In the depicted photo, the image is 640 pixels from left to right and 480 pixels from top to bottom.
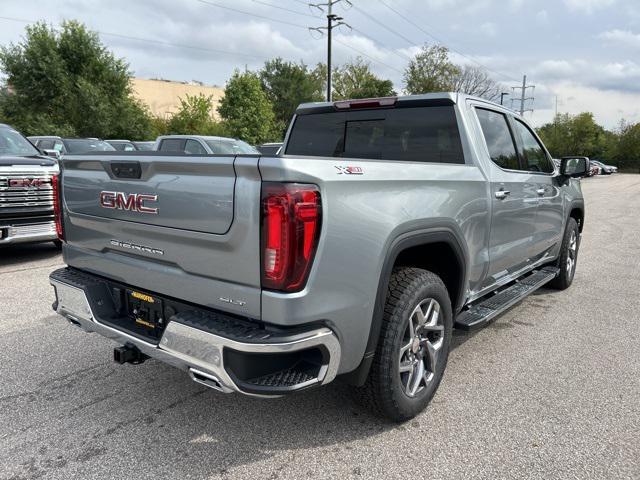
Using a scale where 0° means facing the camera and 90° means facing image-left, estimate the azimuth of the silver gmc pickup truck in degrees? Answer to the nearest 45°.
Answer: approximately 225°

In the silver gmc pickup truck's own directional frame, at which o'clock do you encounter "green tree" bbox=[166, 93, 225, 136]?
The green tree is roughly at 10 o'clock from the silver gmc pickup truck.

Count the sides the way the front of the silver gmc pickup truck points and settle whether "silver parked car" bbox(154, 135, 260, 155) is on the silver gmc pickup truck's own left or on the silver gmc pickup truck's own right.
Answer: on the silver gmc pickup truck's own left

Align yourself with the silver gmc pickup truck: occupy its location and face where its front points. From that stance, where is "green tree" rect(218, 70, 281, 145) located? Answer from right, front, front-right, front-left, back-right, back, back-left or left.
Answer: front-left

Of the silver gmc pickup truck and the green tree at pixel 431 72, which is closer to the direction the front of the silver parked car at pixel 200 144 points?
the silver gmc pickup truck
